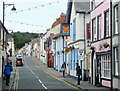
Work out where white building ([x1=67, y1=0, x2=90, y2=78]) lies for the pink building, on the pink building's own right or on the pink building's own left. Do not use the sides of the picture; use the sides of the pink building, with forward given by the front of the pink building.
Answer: on the pink building's own right

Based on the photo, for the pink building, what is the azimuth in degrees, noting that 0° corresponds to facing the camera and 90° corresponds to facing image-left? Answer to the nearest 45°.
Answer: approximately 45°
